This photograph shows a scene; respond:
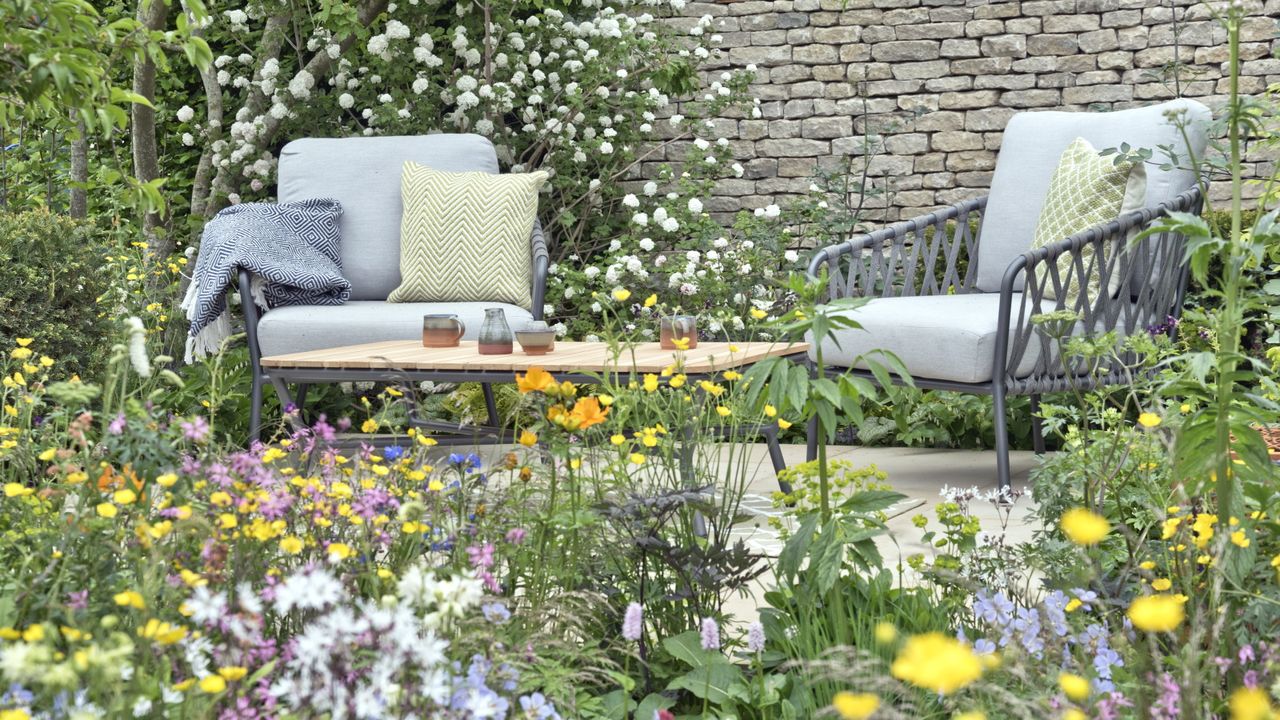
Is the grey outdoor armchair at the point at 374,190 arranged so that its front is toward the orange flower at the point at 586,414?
yes

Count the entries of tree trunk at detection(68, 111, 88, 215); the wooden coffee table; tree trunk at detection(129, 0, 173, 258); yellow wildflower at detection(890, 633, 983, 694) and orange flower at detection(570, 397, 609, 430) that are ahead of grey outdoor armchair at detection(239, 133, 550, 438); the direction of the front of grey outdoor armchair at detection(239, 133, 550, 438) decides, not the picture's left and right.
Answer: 3

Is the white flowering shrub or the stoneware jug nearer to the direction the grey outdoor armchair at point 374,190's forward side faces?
the stoneware jug

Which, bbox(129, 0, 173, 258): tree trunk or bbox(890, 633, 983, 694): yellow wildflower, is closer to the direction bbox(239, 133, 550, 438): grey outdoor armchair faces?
the yellow wildflower

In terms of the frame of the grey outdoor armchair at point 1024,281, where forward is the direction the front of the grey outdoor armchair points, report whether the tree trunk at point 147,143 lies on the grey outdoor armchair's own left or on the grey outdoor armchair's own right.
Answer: on the grey outdoor armchair's own right

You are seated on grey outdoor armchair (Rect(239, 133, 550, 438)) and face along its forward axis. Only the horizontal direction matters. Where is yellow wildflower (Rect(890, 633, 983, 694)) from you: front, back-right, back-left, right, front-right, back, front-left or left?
front

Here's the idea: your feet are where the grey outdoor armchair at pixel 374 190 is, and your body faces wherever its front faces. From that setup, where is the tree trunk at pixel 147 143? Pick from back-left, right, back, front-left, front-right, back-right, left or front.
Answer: back-right

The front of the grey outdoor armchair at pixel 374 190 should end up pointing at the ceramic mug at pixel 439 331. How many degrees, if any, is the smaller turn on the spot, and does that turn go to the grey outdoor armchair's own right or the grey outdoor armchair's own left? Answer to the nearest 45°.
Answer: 0° — it already faces it

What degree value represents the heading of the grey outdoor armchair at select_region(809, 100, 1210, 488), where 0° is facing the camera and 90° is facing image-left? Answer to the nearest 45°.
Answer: approximately 45°

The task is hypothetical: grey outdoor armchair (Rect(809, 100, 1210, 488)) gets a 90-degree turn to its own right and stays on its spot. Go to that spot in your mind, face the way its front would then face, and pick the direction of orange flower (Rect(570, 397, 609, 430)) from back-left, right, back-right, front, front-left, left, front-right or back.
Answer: back-left

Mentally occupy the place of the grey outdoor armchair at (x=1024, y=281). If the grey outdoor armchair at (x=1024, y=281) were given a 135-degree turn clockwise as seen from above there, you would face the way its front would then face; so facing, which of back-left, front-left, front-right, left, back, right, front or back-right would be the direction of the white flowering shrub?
front-left

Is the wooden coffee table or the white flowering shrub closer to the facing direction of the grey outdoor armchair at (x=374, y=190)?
the wooden coffee table

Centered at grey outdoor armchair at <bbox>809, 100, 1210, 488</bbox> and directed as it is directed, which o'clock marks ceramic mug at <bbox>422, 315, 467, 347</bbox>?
The ceramic mug is roughly at 1 o'clock from the grey outdoor armchair.

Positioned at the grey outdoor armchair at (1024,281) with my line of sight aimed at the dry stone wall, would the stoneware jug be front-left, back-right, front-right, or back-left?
back-left

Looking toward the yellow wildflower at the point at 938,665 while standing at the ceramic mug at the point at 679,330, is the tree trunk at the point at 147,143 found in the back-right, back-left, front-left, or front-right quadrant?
back-right

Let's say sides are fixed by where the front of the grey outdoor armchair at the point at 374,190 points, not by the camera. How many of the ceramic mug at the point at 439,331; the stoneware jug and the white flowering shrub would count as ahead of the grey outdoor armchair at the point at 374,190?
2

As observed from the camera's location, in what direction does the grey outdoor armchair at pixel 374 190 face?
facing the viewer

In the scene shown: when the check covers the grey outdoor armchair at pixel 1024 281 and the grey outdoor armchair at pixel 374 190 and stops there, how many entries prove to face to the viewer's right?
0

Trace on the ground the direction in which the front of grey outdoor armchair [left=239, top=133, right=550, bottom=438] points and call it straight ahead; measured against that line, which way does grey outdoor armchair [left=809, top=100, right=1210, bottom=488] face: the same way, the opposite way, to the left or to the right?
to the right
